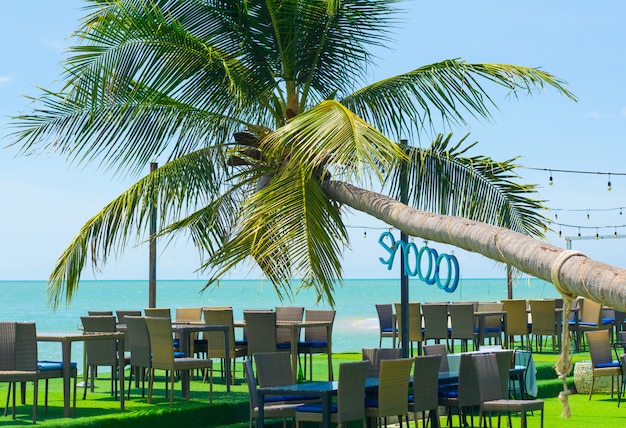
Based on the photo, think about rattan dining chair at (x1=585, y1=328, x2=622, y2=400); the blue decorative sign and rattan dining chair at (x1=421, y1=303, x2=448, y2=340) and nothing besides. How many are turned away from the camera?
1

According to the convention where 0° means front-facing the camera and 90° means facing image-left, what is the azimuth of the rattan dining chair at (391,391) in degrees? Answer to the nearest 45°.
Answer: approximately 135°

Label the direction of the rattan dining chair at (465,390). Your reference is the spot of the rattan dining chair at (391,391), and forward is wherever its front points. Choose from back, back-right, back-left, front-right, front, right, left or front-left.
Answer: right

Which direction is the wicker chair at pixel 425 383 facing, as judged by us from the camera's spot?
facing away from the viewer and to the left of the viewer

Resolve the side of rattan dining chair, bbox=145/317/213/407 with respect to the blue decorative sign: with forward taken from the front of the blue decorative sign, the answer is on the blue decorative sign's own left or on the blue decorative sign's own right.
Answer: on the blue decorative sign's own right

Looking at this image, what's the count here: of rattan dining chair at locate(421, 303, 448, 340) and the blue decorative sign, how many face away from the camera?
1

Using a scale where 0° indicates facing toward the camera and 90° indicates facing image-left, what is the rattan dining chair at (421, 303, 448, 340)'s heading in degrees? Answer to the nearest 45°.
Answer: approximately 180°

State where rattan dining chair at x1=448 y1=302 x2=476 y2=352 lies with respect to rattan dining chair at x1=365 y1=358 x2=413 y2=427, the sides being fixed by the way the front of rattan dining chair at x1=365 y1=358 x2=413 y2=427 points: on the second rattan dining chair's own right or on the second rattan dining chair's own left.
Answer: on the second rattan dining chair's own right

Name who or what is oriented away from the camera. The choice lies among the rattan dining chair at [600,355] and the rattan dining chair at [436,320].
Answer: the rattan dining chair at [436,320]

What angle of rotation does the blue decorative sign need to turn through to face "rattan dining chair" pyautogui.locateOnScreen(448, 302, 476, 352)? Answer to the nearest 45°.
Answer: approximately 135° to its right

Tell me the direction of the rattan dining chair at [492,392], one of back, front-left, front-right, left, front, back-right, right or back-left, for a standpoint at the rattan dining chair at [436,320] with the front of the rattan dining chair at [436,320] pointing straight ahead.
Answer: back

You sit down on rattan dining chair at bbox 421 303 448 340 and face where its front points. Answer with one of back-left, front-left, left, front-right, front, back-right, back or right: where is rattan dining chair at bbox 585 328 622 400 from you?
back-right

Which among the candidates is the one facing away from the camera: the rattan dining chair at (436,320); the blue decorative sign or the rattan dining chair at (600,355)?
the rattan dining chair at (436,320)

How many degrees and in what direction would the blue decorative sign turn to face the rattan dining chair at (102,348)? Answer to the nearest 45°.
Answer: approximately 90° to its right
